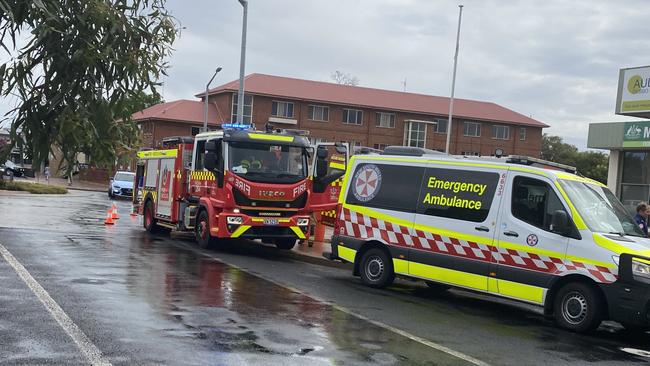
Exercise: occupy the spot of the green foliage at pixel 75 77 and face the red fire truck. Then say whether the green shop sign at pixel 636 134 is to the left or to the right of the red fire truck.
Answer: right

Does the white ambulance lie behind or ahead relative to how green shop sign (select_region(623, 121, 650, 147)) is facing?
ahead

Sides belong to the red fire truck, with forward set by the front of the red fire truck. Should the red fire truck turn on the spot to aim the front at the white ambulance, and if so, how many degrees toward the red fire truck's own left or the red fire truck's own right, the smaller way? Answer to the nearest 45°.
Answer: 0° — it already faces it

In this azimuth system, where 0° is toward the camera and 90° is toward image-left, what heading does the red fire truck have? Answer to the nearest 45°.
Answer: approximately 315°

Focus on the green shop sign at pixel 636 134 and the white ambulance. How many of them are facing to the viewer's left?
0

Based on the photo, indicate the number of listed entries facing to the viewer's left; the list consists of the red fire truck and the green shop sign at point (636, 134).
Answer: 0

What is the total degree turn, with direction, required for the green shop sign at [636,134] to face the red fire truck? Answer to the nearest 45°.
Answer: approximately 45° to its right

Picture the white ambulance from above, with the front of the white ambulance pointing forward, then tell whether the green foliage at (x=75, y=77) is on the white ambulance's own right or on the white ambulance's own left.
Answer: on the white ambulance's own right

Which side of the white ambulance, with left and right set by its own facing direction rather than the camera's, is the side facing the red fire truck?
back

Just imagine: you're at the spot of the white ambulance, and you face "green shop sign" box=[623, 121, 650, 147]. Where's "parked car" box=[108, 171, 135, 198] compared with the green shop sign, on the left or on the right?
left
